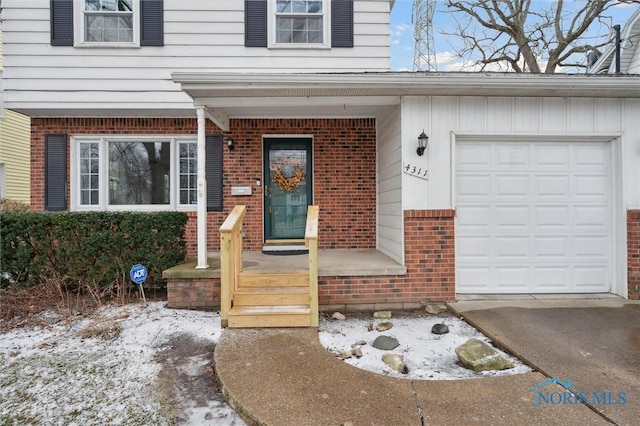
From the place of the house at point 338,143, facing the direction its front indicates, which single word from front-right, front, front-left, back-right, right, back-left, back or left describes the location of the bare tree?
back-left

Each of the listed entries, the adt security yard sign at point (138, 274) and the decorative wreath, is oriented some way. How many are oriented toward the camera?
2

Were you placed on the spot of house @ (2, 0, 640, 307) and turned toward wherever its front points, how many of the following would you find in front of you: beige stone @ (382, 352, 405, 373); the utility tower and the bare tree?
1

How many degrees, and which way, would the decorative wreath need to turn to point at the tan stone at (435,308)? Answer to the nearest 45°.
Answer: approximately 45° to its left

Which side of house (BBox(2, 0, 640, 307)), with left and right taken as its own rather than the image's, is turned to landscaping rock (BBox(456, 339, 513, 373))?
front

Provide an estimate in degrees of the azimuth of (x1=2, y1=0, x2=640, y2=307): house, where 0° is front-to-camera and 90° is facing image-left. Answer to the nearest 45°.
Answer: approximately 0°

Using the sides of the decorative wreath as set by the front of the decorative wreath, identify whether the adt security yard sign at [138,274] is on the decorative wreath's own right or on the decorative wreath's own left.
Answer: on the decorative wreath's own right

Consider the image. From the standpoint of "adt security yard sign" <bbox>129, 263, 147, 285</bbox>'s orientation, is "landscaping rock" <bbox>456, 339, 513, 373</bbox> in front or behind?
in front

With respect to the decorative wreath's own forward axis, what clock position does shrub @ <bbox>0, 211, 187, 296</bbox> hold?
The shrub is roughly at 2 o'clock from the decorative wreath.
